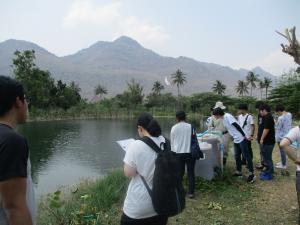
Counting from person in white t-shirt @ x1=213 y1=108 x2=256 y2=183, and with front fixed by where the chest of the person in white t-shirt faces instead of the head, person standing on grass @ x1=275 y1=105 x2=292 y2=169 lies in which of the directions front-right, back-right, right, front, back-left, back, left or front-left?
back-right

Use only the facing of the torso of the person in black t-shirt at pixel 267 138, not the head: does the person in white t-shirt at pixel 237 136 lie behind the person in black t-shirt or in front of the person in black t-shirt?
in front

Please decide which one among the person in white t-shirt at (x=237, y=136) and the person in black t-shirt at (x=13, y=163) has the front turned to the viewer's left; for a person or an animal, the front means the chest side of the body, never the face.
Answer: the person in white t-shirt

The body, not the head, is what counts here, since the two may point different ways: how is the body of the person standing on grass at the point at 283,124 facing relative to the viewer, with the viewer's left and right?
facing to the left of the viewer

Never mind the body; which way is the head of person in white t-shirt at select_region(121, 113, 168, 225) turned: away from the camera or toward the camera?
away from the camera

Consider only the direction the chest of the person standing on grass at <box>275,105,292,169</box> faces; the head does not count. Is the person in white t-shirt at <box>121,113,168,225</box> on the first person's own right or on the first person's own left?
on the first person's own left

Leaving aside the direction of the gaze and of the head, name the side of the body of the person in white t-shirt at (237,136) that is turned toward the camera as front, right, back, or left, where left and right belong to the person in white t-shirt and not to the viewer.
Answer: left

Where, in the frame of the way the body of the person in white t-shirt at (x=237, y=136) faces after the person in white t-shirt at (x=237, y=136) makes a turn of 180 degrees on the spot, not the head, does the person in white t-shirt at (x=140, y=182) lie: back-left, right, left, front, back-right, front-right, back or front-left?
right

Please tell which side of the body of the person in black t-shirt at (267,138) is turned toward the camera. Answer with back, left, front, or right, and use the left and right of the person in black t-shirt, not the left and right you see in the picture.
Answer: left

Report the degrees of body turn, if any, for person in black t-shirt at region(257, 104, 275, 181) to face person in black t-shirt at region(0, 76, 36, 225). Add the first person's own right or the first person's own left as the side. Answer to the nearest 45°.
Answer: approximately 90° to the first person's own left

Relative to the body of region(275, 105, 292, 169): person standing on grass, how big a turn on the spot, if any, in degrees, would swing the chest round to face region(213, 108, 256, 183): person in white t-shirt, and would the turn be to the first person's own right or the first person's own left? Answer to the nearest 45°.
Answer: approximately 45° to the first person's own left

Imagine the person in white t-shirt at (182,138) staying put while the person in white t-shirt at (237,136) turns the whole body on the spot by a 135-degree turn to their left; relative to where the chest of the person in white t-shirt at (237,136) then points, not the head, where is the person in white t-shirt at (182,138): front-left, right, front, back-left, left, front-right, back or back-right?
right

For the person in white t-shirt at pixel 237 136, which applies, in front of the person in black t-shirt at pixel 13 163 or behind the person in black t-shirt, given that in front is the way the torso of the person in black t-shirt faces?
in front

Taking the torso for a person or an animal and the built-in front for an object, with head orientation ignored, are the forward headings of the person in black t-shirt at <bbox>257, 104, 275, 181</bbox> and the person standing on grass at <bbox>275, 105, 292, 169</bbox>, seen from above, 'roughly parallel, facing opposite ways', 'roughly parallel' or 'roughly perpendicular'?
roughly parallel

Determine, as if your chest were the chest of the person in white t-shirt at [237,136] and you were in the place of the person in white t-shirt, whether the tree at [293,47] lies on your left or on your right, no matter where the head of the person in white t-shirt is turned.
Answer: on your right

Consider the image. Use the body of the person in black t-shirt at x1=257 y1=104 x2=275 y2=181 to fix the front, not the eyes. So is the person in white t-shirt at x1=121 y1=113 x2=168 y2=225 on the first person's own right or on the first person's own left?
on the first person's own left

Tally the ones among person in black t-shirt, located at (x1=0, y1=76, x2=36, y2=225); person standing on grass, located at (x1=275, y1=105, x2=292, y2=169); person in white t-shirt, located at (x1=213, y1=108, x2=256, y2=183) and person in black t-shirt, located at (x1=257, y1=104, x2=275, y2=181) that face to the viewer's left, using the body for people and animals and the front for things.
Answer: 3
